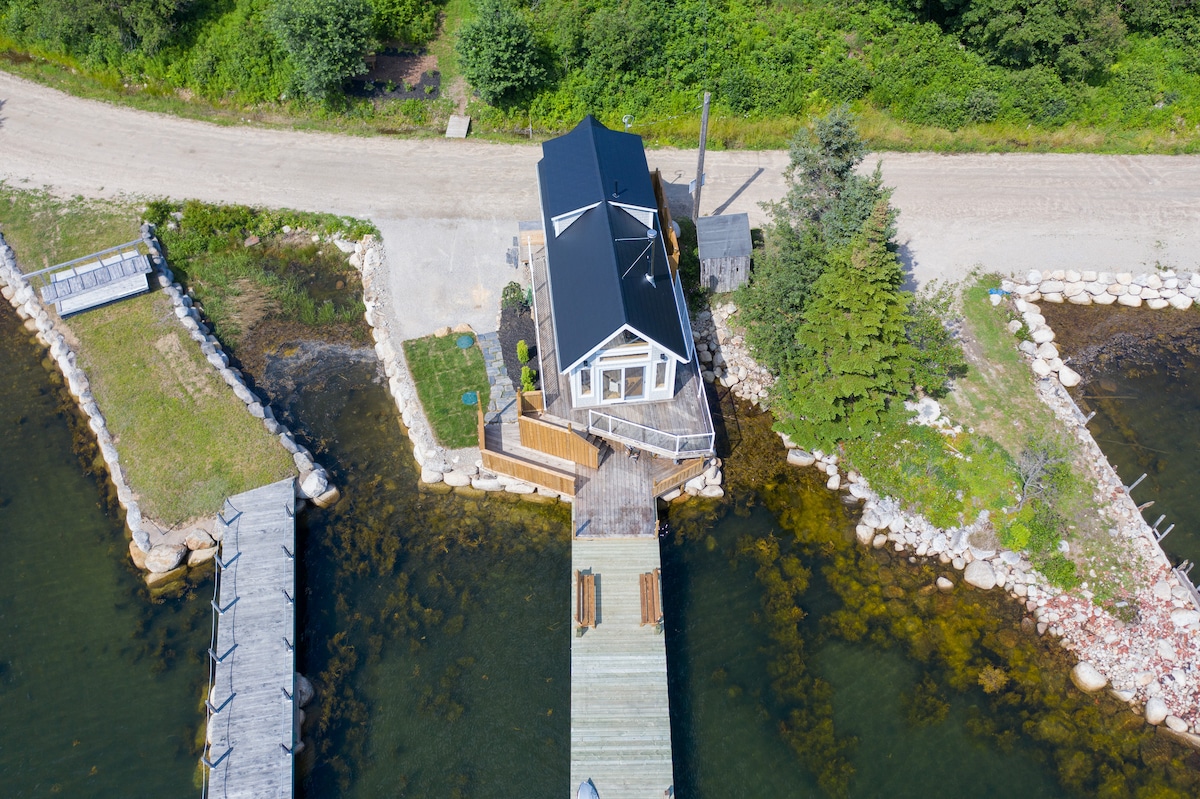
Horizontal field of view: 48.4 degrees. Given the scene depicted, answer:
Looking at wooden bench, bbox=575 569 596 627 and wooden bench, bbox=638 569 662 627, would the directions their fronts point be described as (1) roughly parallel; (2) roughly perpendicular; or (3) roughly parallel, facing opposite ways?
roughly parallel, facing opposite ways

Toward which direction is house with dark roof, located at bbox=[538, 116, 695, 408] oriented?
toward the camera

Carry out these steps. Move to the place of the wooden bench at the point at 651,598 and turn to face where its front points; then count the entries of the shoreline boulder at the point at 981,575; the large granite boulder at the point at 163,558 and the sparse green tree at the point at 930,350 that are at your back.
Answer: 2

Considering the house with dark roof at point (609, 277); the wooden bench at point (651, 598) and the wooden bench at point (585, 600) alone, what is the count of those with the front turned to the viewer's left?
1

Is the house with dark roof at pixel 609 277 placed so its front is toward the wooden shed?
no

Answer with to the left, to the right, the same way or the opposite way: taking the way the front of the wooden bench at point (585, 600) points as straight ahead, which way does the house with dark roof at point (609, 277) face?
to the right

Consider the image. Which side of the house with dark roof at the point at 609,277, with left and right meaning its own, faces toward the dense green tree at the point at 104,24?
right

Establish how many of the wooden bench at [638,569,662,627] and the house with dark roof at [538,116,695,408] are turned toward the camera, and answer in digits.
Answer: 1

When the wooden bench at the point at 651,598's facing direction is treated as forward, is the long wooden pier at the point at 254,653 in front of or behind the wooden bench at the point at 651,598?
in front

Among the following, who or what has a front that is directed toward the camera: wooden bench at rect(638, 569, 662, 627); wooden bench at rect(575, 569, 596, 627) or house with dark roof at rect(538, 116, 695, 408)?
the house with dark roof

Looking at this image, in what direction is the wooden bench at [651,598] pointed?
to the viewer's left
